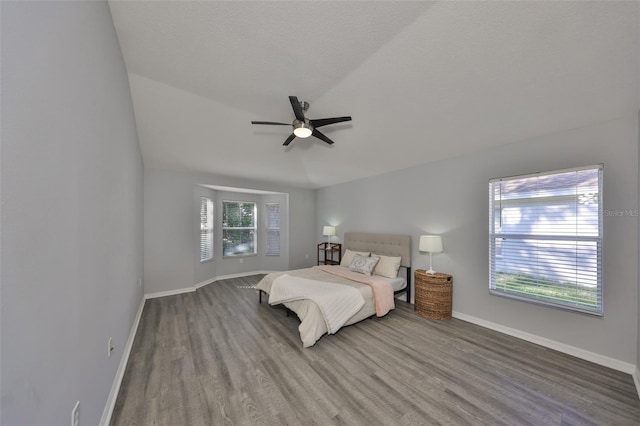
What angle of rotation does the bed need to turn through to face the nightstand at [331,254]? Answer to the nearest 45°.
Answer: approximately 135° to its right

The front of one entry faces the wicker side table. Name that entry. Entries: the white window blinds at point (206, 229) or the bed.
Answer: the white window blinds

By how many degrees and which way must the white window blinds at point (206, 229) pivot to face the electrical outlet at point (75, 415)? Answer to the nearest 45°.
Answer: approximately 45° to its right

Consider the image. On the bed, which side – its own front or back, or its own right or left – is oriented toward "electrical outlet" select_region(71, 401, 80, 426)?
front

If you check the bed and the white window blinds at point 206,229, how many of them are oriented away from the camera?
0

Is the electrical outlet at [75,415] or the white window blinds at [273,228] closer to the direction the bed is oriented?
the electrical outlet

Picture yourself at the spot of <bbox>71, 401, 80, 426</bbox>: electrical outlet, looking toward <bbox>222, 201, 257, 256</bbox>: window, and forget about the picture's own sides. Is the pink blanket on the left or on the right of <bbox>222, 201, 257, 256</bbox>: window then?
right

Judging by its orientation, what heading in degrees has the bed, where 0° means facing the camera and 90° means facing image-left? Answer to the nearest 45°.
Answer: approximately 45°

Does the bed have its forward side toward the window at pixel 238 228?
no

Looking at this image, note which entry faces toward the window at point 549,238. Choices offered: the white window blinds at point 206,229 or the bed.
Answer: the white window blinds

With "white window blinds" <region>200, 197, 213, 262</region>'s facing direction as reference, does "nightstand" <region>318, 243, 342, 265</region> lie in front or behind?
in front

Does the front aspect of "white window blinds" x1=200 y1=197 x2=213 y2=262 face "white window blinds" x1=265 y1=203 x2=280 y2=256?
no

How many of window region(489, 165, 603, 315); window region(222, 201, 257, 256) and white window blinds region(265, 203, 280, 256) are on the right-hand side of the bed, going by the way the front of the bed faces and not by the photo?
2

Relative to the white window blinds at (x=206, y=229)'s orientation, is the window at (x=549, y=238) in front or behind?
in front

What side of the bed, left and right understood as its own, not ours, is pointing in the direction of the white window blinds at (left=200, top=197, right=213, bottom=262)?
right

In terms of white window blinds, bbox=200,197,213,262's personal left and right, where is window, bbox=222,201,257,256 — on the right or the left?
on its left

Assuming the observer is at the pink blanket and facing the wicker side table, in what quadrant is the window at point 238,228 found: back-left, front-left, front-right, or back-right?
back-left
